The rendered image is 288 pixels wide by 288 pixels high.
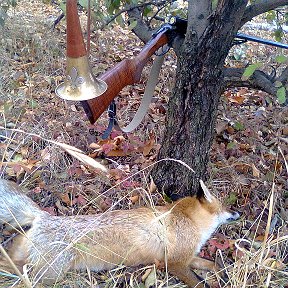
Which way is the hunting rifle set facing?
to the viewer's right

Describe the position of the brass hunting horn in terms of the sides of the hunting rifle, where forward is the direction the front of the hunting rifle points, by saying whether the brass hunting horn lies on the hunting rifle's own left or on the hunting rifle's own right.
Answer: on the hunting rifle's own right
